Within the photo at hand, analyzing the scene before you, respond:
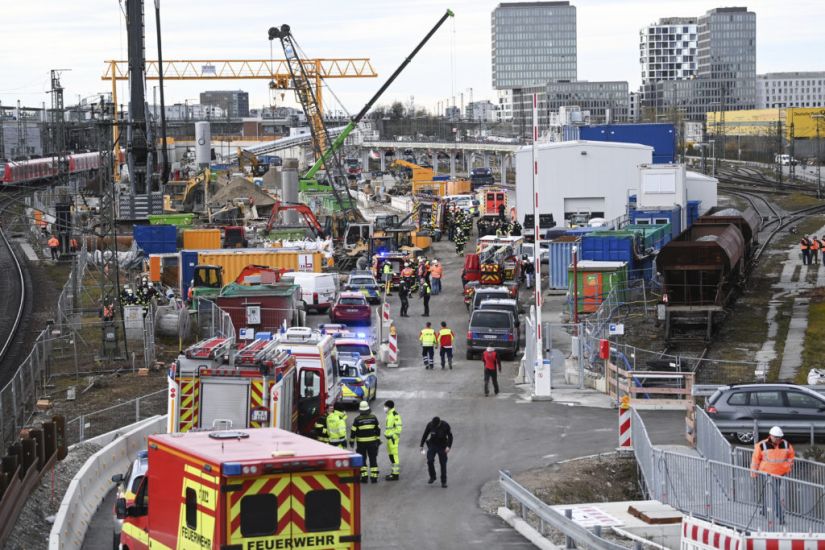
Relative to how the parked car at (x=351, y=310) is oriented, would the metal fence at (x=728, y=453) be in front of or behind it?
behind

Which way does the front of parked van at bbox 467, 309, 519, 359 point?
away from the camera

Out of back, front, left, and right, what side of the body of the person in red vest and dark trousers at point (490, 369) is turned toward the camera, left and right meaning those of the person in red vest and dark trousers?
back

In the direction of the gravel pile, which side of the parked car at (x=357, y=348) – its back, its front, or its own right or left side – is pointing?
back

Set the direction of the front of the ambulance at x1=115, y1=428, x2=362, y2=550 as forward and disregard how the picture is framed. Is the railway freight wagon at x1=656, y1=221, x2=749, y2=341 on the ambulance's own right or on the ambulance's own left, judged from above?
on the ambulance's own right
